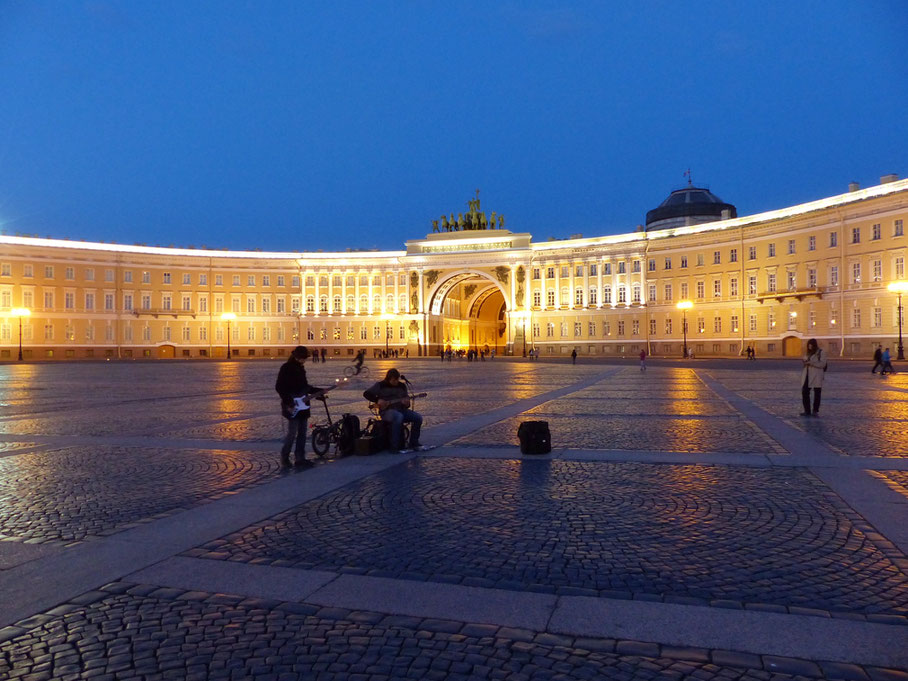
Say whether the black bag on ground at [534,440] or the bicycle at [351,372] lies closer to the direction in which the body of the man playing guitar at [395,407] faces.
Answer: the black bag on ground

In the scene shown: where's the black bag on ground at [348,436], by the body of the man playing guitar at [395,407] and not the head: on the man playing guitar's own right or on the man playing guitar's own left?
on the man playing guitar's own right

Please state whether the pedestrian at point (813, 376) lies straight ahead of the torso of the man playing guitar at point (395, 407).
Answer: no

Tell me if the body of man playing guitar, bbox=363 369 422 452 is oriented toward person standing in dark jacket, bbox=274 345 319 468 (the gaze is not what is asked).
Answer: no

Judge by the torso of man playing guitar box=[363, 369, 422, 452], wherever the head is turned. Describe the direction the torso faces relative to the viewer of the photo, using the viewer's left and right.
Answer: facing the viewer and to the right of the viewer

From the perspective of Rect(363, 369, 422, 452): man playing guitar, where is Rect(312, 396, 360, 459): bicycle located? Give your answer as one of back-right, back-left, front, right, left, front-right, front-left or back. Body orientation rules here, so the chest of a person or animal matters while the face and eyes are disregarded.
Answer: back-right

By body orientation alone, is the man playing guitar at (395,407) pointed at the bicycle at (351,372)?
no
